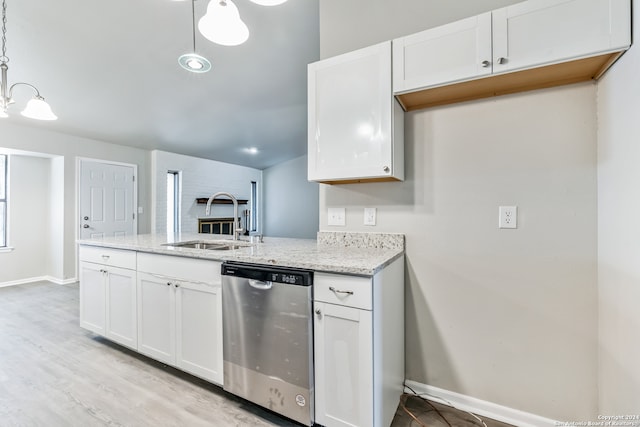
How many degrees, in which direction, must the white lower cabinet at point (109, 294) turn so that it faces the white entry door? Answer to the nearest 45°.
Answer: approximately 135° to its right

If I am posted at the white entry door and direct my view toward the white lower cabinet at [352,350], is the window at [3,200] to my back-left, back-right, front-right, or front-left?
back-right

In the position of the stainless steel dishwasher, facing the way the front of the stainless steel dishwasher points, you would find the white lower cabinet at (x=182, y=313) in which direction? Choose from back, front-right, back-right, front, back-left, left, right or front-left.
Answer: right

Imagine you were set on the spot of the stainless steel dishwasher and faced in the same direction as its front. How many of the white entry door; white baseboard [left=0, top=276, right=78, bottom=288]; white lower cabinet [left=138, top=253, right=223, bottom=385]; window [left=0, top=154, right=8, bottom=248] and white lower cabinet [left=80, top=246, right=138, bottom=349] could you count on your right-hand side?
5

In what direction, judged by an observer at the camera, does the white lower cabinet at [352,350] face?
facing the viewer and to the left of the viewer

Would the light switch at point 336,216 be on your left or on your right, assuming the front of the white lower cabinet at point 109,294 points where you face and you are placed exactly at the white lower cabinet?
on your left

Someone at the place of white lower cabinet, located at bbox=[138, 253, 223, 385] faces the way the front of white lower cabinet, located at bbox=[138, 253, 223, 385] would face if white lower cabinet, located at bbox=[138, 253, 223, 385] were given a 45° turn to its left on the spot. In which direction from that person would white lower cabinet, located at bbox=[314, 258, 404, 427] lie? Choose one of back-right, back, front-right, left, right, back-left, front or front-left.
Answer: front-left

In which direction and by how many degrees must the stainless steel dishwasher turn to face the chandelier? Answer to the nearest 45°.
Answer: approximately 90° to its right

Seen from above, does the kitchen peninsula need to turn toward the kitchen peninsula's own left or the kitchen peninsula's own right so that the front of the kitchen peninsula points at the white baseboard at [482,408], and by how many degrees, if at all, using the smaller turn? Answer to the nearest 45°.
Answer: approximately 90° to the kitchen peninsula's own left
